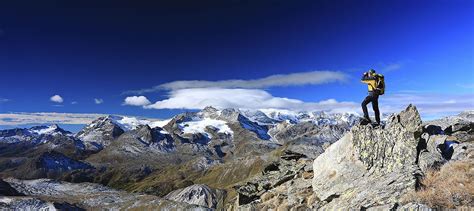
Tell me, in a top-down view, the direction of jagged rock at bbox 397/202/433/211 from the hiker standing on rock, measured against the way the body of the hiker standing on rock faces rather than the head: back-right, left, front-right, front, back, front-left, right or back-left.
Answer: left

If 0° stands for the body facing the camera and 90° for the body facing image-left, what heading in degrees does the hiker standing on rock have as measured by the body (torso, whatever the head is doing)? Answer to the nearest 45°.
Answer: approximately 90°
